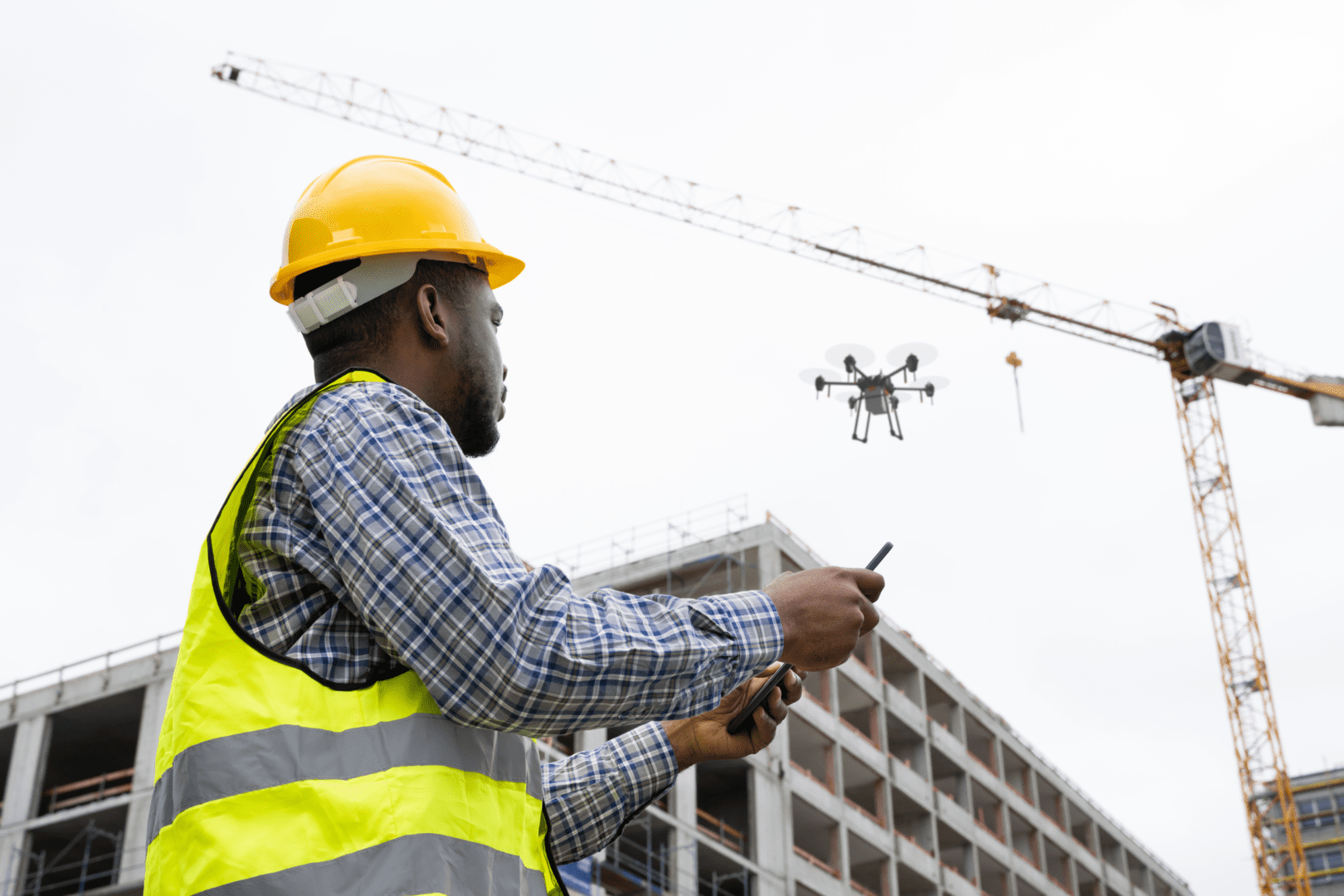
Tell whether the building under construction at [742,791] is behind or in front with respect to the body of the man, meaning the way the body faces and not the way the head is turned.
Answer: in front

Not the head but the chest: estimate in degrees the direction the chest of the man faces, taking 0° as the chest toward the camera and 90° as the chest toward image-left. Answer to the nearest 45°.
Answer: approximately 225°

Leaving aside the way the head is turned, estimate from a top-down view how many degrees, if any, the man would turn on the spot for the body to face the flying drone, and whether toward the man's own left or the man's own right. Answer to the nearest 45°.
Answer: approximately 45° to the man's own left

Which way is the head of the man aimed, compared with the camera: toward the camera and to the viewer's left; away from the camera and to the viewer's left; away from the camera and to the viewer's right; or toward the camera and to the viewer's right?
away from the camera and to the viewer's right
